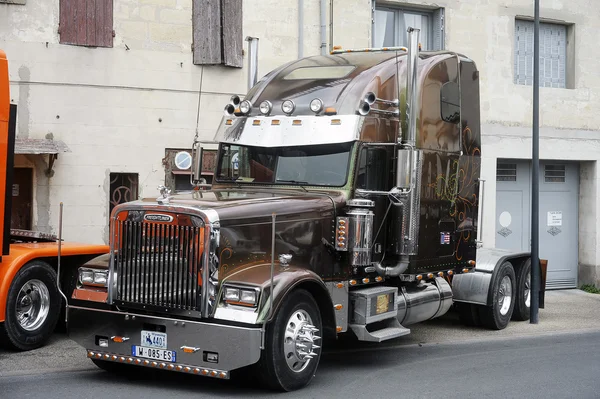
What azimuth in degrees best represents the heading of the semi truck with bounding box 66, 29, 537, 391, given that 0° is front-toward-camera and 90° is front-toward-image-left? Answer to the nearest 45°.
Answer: approximately 45°

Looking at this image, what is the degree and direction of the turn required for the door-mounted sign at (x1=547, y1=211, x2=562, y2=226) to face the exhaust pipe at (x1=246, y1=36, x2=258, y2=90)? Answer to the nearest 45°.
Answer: approximately 45° to its right

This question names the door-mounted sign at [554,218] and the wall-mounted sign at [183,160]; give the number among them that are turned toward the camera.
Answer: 2

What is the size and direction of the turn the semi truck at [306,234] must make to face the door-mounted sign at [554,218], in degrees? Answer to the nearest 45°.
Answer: approximately 180°

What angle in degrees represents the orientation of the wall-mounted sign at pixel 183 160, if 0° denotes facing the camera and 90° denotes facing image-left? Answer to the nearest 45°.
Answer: approximately 0°

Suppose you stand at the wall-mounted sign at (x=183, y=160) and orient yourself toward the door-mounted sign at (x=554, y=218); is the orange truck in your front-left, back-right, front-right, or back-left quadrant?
back-right

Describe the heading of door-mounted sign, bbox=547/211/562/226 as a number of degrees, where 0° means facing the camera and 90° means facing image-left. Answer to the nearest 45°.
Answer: approximately 0°
